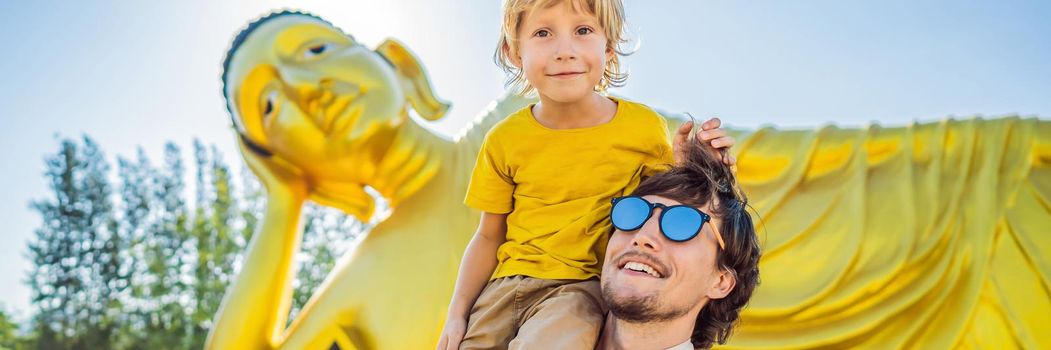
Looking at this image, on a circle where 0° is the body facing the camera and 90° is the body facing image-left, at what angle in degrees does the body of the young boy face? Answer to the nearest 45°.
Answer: approximately 0°

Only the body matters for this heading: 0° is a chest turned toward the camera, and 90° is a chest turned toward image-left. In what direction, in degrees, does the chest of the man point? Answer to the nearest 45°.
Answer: approximately 45°
